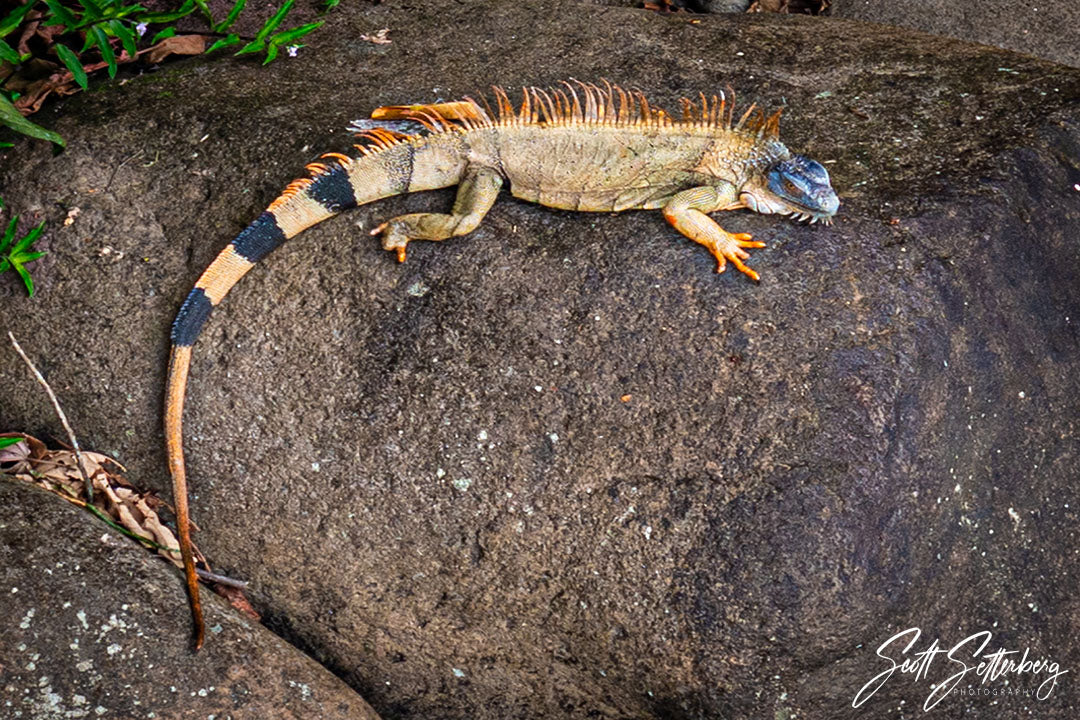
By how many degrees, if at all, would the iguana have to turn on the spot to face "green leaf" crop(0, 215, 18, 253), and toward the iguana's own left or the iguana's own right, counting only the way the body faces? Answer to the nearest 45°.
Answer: approximately 180°

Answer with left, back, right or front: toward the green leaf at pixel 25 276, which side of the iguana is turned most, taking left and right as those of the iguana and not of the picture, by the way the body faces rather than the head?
back

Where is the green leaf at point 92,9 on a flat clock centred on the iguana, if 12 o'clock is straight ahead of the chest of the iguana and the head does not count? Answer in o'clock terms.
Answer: The green leaf is roughly at 7 o'clock from the iguana.

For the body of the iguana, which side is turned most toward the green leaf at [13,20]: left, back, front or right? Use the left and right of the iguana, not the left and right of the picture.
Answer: back

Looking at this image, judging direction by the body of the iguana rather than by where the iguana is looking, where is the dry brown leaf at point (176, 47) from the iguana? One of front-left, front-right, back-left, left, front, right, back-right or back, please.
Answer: back-left

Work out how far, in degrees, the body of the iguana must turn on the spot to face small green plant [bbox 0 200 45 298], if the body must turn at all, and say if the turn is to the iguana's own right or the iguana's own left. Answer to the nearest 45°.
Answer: approximately 180°

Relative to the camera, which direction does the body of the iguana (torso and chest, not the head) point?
to the viewer's right

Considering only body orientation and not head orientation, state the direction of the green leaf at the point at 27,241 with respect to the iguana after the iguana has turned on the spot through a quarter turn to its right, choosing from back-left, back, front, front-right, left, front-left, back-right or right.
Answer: right

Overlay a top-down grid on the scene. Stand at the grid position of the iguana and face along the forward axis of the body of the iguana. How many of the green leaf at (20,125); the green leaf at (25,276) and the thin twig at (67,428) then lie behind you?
3

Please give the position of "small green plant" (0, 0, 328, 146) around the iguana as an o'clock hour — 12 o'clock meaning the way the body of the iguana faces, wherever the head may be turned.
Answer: The small green plant is roughly at 7 o'clock from the iguana.

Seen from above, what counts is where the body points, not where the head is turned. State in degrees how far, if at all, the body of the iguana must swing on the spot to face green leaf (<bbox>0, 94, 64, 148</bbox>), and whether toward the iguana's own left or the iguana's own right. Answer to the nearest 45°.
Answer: approximately 180°

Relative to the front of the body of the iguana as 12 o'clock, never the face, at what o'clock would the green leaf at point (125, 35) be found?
The green leaf is roughly at 7 o'clock from the iguana.

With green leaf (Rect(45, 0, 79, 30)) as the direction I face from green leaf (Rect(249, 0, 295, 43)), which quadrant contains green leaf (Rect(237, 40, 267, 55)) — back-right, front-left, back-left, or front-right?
front-left

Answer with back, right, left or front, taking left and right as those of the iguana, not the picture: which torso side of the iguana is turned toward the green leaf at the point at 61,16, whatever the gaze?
back
